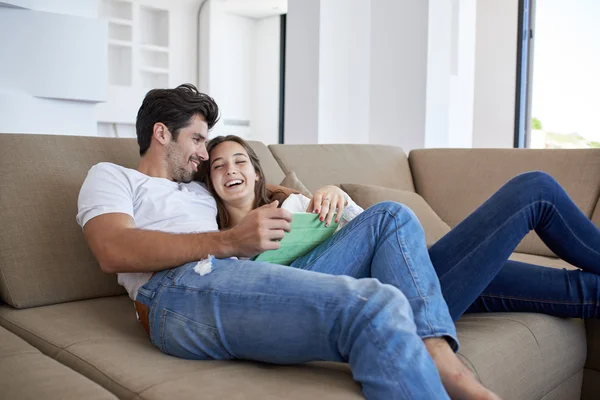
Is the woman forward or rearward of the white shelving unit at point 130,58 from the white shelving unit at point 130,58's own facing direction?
forward

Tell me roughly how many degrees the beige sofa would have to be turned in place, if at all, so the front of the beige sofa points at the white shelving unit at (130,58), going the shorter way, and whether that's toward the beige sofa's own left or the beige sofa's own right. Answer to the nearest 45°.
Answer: approximately 180°

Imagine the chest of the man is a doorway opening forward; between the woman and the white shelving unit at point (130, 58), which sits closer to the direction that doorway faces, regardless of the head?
the woman

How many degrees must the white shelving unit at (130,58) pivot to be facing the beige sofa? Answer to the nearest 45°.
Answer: approximately 45° to its right

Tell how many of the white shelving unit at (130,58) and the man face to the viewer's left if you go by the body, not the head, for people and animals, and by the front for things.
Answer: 0

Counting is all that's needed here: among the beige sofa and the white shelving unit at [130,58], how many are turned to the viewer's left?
0

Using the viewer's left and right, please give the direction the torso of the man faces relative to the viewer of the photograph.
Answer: facing to the right of the viewer

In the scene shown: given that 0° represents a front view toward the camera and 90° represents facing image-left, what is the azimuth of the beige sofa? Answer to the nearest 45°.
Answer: approximately 0°

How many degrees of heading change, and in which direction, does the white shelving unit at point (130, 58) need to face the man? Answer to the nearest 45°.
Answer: approximately 45° to its right
